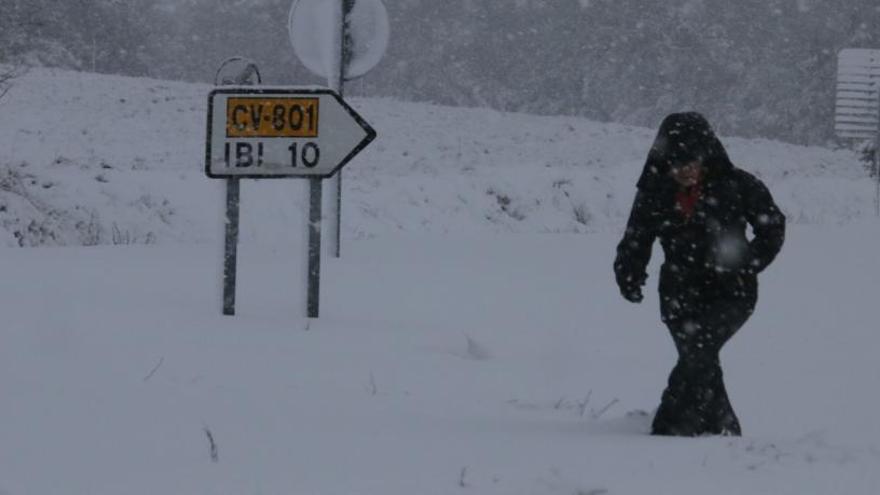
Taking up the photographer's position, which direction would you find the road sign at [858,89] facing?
facing away from the viewer

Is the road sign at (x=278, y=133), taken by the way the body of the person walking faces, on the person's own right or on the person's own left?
on the person's own right

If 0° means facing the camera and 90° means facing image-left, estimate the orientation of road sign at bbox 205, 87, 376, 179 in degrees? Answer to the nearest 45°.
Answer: approximately 0°

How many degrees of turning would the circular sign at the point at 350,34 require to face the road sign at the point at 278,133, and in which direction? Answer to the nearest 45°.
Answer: approximately 180°

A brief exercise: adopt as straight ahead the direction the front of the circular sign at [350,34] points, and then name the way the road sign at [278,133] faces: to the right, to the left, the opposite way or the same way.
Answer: the opposite way

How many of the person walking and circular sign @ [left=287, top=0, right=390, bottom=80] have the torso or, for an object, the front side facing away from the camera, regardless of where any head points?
1

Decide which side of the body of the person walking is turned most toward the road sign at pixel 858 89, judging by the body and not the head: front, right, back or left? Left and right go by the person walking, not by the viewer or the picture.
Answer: back

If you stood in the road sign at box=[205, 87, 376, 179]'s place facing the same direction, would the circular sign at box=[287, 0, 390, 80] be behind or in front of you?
behind

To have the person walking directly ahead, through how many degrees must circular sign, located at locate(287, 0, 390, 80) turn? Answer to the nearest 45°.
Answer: approximately 180°

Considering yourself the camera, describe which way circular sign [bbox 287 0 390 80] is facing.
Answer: facing away from the viewer
